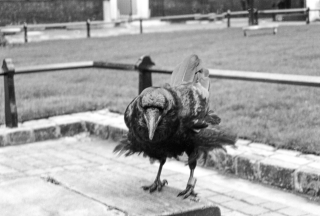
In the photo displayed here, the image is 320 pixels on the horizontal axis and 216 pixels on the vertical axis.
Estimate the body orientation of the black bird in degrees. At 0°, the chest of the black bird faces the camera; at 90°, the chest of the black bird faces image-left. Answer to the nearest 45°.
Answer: approximately 45°

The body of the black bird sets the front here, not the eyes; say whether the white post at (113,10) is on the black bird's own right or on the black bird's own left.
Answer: on the black bird's own right

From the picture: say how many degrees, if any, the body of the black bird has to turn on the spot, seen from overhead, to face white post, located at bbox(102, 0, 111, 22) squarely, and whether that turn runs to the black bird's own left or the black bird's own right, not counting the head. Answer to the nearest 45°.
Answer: approximately 135° to the black bird's own right

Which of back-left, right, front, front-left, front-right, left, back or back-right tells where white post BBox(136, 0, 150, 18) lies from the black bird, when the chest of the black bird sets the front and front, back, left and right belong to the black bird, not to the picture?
back-right
